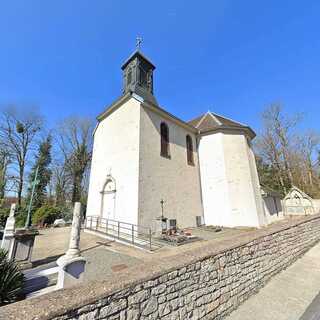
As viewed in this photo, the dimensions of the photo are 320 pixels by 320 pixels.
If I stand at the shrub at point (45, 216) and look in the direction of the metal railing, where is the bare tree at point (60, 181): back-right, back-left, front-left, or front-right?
back-left

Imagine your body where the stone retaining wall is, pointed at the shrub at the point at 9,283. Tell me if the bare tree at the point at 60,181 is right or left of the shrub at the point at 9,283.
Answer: right

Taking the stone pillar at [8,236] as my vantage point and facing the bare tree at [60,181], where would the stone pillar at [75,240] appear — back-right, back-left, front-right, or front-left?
back-right

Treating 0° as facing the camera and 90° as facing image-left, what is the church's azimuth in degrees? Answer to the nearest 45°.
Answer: approximately 45°
